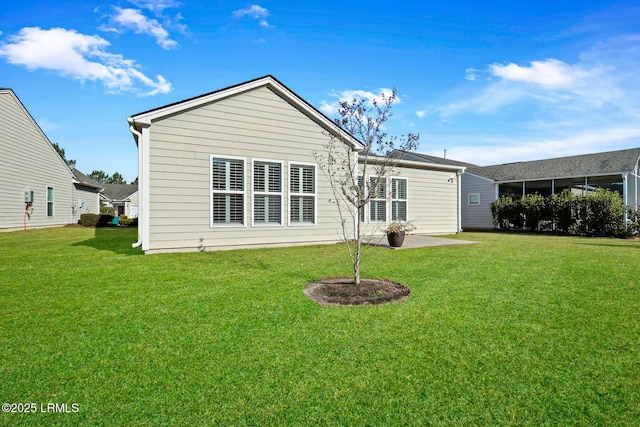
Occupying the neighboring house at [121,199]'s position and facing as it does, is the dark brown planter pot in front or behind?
in front

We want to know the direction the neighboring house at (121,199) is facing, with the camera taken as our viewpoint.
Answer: facing the viewer

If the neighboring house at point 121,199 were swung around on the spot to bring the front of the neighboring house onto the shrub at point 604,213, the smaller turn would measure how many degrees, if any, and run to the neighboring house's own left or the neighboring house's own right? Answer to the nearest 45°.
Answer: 0° — it already faces it

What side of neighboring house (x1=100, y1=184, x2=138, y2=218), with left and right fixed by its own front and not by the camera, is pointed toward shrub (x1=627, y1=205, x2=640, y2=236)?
front

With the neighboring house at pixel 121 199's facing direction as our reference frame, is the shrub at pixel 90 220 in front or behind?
in front

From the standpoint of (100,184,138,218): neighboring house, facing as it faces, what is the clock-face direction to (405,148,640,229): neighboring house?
(405,148,640,229): neighboring house is roughly at 11 o'clock from (100,184,138,218): neighboring house.

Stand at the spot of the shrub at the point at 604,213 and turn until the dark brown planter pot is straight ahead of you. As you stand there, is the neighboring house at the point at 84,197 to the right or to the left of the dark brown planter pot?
right

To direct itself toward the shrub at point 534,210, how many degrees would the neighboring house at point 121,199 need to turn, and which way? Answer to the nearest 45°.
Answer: approximately 45° to its left

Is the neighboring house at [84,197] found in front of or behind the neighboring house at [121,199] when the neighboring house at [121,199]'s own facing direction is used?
in front

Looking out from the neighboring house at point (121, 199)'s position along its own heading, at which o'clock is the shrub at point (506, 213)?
The shrub is roughly at 11 o'clock from the neighboring house.
